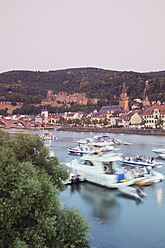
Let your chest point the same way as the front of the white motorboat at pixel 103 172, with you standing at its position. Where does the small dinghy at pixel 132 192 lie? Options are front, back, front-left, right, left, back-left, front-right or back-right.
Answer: back

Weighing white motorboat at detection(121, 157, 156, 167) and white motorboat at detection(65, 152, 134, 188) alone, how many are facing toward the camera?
0

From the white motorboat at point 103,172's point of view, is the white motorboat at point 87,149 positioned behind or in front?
in front

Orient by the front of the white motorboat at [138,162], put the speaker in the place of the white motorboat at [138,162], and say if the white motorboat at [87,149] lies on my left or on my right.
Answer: on my right

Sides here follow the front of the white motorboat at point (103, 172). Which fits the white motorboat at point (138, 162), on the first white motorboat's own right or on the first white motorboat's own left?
on the first white motorboat's own right

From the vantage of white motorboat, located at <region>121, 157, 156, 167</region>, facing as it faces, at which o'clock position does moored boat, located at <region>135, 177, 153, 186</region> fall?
The moored boat is roughly at 9 o'clock from the white motorboat.

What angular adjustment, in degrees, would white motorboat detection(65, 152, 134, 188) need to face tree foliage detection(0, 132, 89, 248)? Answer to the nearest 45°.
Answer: approximately 135° to its left

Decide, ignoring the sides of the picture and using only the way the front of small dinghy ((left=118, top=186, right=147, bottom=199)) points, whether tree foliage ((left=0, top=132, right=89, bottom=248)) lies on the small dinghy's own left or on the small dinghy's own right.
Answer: on the small dinghy's own left

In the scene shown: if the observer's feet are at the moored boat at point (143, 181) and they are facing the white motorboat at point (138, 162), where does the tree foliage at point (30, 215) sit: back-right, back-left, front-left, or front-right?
back-left

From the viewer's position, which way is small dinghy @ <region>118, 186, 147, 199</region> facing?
facing away from the viewer and to the left of the viewer

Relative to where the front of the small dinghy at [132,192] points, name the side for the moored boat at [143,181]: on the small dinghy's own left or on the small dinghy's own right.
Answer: on the small dinghy's own right

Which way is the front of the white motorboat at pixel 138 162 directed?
to the viewer's left
